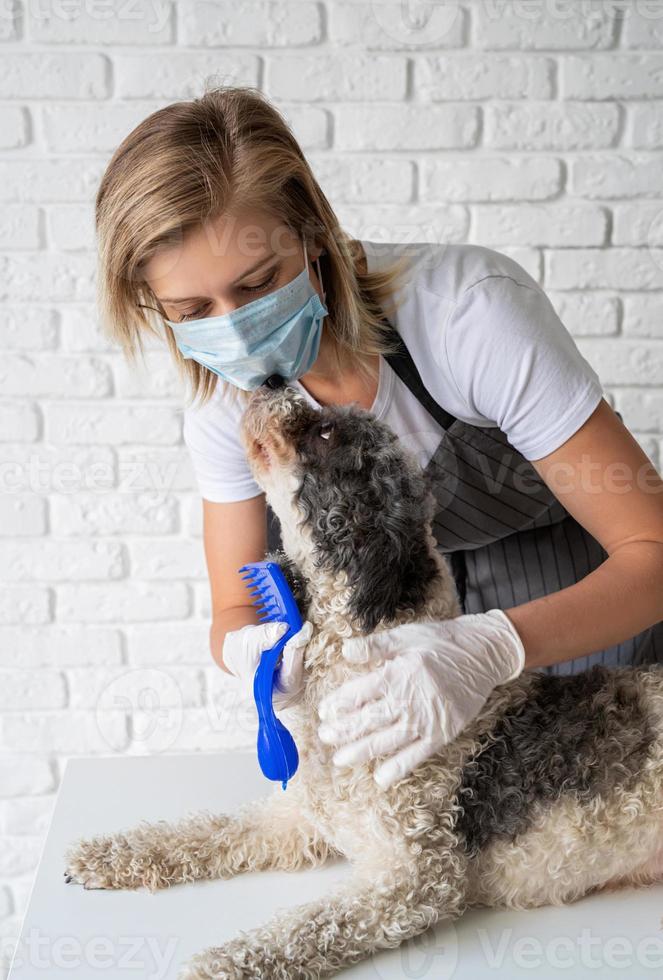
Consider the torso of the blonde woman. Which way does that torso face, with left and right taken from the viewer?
facing the viewer and to the left of the viewer

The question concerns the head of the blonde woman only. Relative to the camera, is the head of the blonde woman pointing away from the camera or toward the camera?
toward the camera
